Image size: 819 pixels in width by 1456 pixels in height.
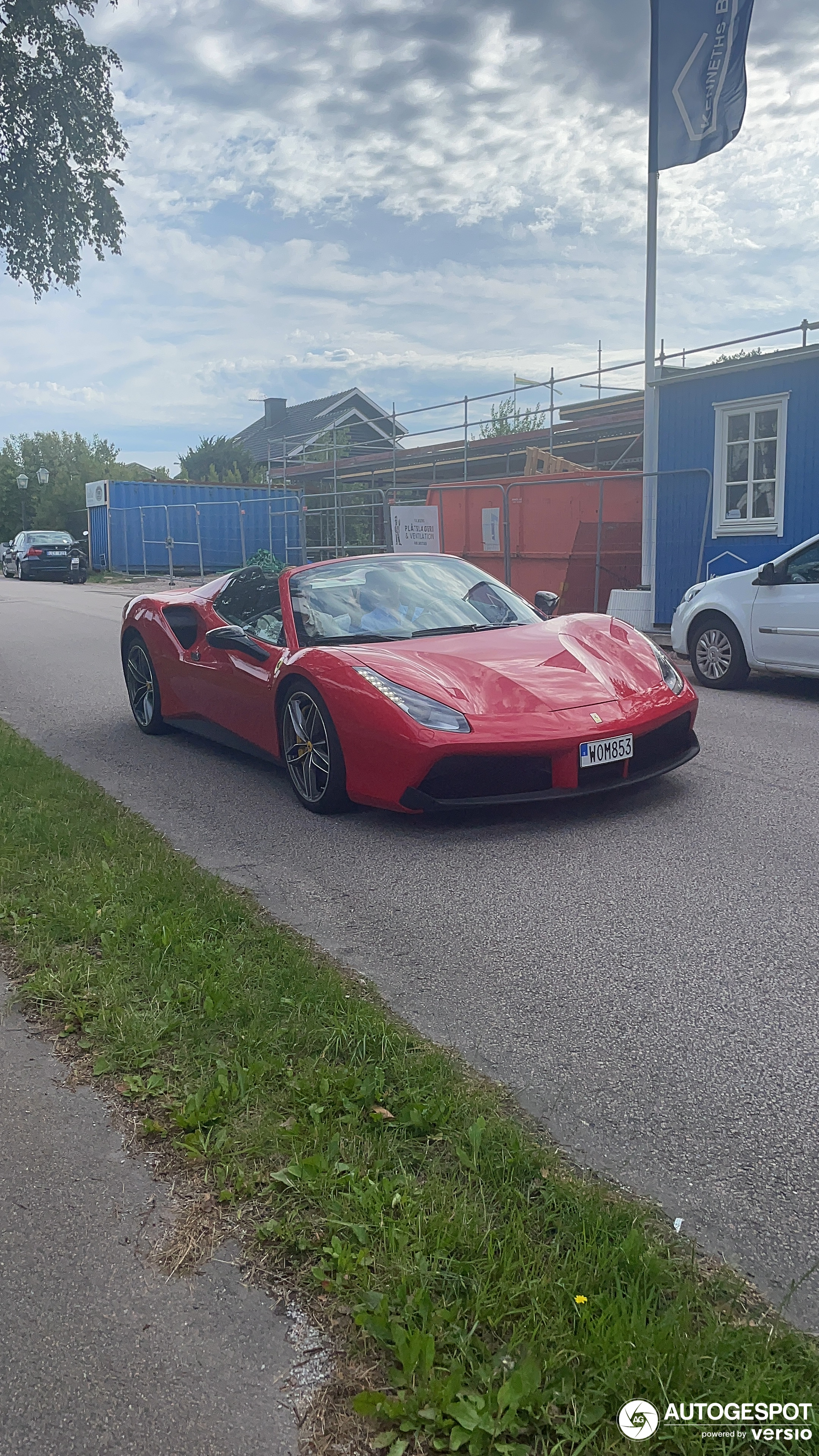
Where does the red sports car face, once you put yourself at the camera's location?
facing the viewer and to the right of the viewer

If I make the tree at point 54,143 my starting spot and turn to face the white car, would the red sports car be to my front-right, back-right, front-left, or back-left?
front-right

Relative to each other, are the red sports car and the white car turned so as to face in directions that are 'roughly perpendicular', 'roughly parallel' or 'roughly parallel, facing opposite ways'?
roughly parallel, facing opposite ways

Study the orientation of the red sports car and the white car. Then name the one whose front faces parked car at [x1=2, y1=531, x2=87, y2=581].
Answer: the white car

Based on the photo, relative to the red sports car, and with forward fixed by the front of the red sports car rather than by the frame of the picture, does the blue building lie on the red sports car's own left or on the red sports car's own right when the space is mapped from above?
on the red sports car's own left

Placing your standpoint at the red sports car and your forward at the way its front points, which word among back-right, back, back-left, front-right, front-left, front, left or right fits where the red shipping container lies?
back-left

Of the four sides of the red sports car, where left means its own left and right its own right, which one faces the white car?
left

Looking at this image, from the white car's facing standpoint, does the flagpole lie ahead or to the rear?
ahead

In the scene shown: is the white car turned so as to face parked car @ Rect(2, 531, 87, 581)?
yes

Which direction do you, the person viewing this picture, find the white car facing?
facing away from the viewer and to the left of the viewer

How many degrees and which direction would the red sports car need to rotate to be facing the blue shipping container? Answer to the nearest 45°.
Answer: approximately 135° to its left

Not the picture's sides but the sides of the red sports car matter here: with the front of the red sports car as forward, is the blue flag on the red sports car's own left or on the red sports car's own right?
on the red sports car's own left

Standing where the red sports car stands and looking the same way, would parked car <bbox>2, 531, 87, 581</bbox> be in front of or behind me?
behind

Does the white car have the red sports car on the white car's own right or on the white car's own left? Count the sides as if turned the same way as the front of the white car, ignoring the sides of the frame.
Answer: on the white car's own left
